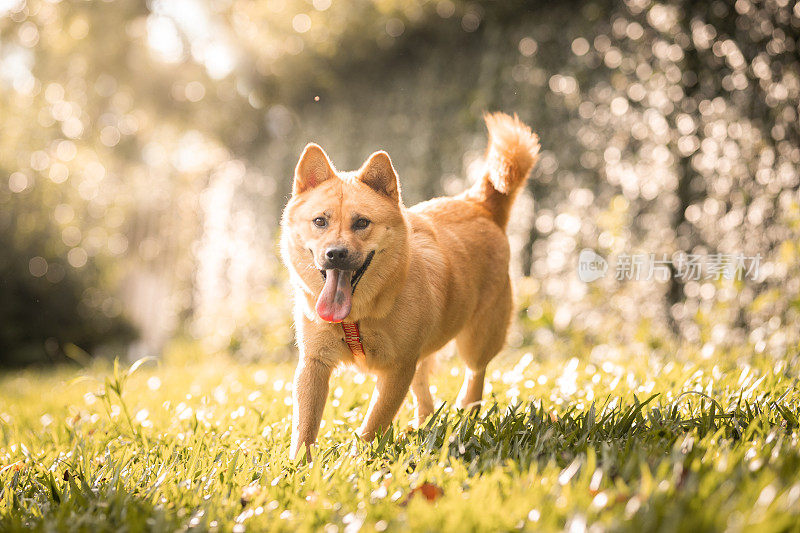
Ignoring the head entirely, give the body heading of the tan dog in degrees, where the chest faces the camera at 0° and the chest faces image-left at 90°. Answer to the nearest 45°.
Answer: approximately 45°
